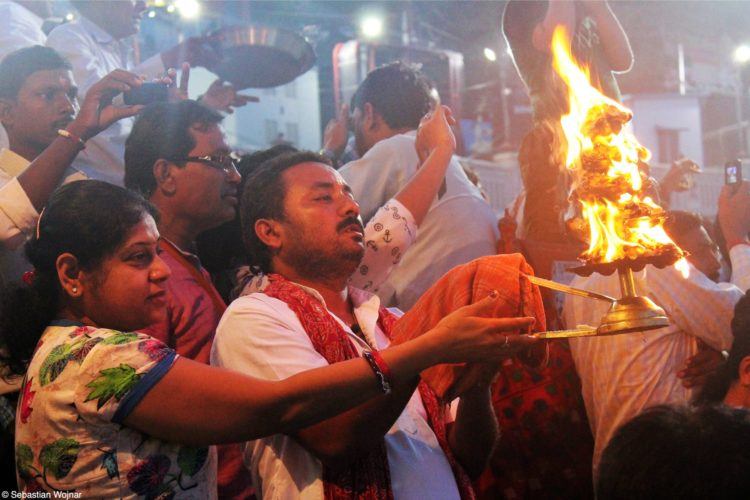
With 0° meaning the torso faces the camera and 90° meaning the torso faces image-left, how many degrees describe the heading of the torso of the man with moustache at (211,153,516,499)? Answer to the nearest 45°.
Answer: approximately 315°

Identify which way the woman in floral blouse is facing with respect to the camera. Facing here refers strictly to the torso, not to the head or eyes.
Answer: to the viewer's right

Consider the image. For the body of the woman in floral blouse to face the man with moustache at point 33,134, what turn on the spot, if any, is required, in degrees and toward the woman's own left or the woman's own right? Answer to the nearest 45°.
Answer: approximately 135° to the woman's own left

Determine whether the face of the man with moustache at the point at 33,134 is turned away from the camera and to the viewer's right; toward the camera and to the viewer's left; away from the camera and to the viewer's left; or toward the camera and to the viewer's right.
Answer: toward the camera and to the viewer's right

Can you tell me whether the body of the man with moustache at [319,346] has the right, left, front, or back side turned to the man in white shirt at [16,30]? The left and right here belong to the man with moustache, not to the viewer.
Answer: back

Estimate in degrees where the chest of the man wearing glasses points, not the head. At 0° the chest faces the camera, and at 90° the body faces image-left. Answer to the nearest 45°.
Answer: approximately 270°

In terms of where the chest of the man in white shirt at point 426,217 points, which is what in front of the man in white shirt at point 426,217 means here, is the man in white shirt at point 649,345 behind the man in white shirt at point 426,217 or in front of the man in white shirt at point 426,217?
behind

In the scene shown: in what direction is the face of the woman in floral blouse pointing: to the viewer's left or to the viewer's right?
to the viewer's right

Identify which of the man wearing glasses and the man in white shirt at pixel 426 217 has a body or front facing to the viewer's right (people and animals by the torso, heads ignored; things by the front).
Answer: the man wearing glasses

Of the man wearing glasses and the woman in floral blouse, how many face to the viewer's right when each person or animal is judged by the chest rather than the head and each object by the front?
2
